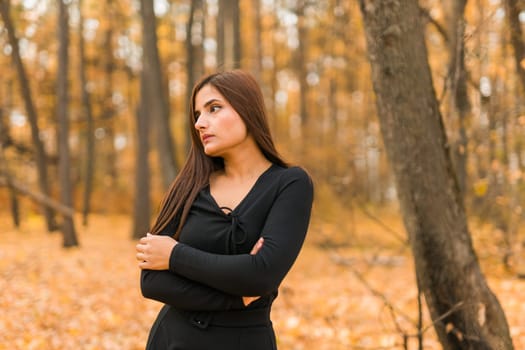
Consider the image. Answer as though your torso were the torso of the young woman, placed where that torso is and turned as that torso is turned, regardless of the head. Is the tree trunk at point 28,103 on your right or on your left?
on your right

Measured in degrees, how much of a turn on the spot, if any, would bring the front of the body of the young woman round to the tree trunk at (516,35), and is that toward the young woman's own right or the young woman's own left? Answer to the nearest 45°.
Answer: approximately 180°

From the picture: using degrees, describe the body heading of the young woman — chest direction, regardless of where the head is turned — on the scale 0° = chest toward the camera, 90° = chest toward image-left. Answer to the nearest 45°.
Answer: approximately 45°

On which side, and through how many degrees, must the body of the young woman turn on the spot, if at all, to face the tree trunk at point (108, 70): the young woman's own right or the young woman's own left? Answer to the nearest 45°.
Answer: approximately 135° to the young woman's own right

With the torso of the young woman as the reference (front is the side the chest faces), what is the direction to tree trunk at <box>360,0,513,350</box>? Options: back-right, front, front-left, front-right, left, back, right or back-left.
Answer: back

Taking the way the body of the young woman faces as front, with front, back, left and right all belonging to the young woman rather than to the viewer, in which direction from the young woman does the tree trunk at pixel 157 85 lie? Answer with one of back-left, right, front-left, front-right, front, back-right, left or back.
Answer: back-right

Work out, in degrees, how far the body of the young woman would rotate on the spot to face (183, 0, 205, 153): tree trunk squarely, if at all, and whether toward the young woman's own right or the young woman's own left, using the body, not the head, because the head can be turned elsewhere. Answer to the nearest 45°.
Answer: approximately 135° to the young woman's own right

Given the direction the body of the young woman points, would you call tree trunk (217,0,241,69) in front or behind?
behind

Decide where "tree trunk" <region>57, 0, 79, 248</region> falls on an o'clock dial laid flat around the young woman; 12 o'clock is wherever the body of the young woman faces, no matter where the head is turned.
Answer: The tree trunk is roughly at 4 o'clock from the young woman.

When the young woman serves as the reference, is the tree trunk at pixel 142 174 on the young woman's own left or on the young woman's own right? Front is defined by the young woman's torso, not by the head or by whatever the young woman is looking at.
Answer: on the young woman's own right
